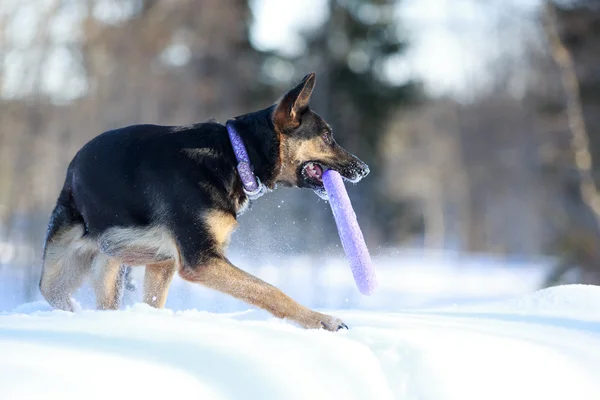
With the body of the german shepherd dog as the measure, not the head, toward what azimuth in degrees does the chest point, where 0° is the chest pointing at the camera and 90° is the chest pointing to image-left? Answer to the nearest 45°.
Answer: approximately 270°
